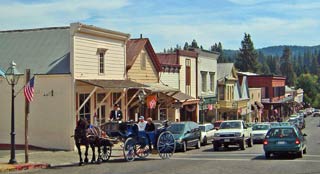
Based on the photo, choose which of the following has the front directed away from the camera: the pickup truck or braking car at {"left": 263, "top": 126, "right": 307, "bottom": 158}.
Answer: the braking car

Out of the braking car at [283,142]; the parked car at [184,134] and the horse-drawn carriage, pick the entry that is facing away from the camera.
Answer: the braking car at [283,142]

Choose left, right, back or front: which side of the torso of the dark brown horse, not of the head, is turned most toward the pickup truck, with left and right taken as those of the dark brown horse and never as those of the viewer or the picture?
back

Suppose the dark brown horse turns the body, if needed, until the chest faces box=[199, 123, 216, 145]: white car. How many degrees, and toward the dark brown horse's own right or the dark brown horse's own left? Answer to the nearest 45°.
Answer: approximately 180°

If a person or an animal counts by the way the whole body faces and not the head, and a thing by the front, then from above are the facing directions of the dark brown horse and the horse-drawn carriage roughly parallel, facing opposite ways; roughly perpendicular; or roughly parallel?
roughly parallel

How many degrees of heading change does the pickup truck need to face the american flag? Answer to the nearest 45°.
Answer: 0° — it already faces it

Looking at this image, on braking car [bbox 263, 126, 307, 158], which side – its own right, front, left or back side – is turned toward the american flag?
left

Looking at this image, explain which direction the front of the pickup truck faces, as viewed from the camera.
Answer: facing the viewer and to the left of the viewer

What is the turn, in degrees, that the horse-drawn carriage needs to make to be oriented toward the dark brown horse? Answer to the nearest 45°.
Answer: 0° — it already faces it

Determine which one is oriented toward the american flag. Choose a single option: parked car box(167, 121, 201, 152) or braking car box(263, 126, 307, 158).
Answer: parked car box(167, 121, 201, 152)

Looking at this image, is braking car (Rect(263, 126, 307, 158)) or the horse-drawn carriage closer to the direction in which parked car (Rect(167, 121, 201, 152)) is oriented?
the horse-drawn carriage

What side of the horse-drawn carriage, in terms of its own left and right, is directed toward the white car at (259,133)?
back

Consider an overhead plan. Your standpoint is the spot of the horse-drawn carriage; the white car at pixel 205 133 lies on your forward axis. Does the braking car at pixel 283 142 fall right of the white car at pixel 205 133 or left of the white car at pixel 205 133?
right

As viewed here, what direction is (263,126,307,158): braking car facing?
away from the camera

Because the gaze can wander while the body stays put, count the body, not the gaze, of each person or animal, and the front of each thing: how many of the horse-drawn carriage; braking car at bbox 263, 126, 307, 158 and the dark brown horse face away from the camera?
1

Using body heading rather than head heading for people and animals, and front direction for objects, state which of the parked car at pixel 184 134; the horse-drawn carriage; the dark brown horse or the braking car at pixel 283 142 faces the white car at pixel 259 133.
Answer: the braking car at pixel 283 142

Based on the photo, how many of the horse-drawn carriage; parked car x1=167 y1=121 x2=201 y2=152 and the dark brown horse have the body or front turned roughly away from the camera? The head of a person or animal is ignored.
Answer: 0

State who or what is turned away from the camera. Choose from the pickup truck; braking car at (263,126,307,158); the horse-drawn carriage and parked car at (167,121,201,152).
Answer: braking car at (263,126,307,158)
